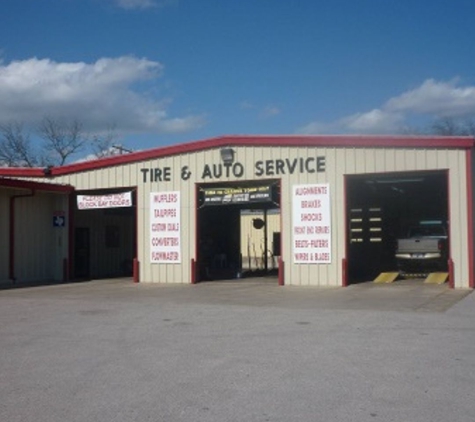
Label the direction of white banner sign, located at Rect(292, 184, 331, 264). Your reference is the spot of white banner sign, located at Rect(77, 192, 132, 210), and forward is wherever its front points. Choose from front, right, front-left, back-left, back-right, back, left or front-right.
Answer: front-left

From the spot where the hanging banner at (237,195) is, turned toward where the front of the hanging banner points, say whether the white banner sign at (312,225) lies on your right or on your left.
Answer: on your left

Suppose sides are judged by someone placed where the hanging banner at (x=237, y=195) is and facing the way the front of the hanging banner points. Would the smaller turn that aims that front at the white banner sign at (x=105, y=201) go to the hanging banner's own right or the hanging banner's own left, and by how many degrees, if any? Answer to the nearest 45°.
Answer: approximately 135° to the hanging banner's own right

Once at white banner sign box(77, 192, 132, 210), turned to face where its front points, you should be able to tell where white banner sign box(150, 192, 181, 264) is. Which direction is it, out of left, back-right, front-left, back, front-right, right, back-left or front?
front-left

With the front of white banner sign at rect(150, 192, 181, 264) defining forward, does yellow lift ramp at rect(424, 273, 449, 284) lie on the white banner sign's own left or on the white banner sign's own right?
on the white banner sign's own left

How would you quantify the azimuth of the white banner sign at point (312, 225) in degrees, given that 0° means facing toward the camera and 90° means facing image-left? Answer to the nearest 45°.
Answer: approximately 0°

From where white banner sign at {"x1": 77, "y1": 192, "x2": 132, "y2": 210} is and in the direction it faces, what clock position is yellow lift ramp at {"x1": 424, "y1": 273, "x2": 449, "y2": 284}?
The yellow lift ramp is roughly at 10 o'clock from the white banner sign.
